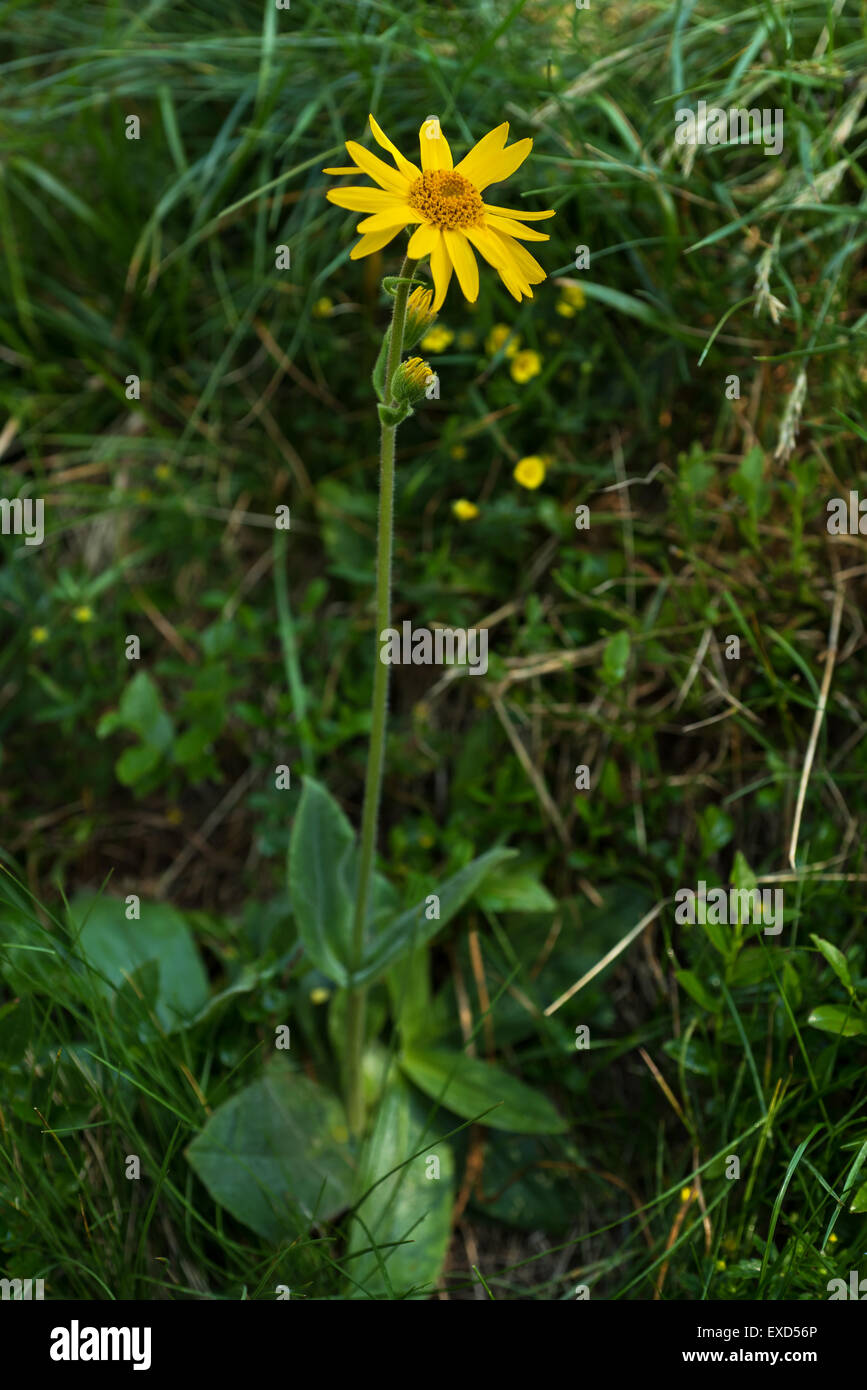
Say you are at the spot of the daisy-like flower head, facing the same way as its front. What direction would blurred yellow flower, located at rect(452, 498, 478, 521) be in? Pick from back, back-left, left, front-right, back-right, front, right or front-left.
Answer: back

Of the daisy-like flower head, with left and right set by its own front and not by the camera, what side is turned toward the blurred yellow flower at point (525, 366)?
back

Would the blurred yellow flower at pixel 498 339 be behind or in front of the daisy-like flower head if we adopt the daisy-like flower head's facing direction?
behind

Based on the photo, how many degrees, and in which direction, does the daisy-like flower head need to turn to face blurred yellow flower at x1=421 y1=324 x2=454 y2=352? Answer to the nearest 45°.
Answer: approximately 180°

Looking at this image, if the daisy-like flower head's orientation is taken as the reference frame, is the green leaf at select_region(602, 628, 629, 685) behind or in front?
behind

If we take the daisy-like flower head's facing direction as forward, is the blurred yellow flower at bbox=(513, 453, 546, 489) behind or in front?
behind

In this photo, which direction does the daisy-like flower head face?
toward the camera
